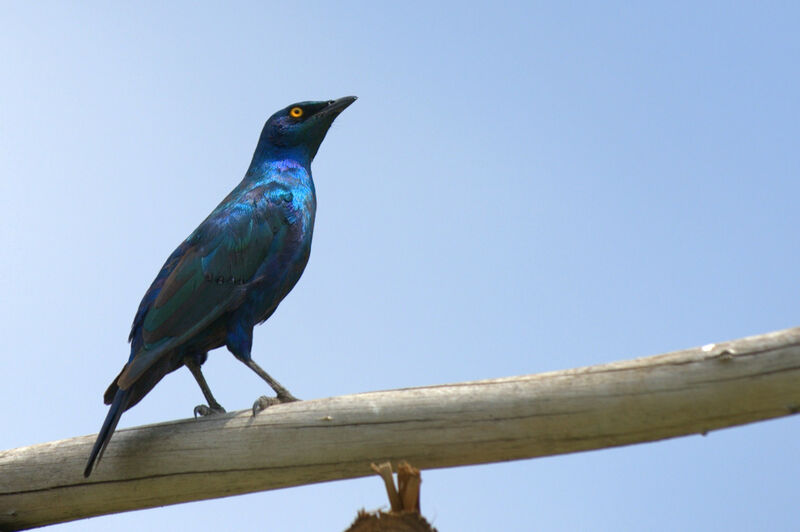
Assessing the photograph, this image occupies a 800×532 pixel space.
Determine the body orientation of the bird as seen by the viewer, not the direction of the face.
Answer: to the viewer's right
